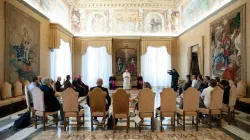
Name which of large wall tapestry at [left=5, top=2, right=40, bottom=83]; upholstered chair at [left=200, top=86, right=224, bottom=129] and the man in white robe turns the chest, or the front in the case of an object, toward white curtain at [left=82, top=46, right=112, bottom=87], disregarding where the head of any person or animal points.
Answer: the upholstered chair

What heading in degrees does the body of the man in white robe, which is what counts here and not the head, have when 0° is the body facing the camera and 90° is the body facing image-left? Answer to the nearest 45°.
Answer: approximately 0°

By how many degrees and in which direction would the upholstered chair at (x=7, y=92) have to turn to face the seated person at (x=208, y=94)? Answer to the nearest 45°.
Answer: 0° — it already faces them

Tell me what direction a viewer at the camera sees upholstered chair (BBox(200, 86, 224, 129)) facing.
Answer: facing away from the viewer and to the left of the viewer

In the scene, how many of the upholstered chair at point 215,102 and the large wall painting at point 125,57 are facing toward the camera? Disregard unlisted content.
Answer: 1

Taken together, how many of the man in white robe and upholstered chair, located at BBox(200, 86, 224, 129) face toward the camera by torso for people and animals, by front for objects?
1

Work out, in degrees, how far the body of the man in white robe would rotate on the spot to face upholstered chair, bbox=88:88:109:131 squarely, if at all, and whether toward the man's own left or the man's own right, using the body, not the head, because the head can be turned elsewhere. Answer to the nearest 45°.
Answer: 0° — they already face it

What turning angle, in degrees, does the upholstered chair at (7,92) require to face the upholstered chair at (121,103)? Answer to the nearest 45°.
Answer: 0° — it already faces it

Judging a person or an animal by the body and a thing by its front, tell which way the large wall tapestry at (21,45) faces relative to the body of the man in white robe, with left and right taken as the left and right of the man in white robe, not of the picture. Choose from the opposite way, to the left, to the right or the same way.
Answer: to the left

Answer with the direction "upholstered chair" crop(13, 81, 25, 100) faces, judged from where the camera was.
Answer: facing the viewer and to the right of the viewer

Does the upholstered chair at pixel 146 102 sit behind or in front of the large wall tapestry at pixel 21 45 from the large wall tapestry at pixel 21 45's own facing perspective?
in front

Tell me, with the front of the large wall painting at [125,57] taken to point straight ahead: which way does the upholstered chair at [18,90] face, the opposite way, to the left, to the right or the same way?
to the left

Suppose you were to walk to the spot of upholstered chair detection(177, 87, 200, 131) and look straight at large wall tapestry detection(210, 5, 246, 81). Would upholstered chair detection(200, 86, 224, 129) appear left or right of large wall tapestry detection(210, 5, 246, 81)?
right

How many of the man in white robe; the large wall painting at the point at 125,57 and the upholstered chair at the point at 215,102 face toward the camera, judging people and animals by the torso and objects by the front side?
2

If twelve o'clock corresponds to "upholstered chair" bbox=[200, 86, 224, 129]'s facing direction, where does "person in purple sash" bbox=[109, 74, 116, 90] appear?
The person in purple sash is roughly at 12 o'clock from the upholstered chair.

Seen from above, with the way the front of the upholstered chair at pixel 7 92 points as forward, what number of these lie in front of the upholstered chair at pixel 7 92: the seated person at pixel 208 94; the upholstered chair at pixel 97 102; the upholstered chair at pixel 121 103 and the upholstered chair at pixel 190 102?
4
